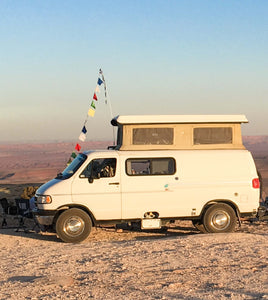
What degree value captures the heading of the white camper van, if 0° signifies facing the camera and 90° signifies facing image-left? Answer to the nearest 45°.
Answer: approximately 90°
